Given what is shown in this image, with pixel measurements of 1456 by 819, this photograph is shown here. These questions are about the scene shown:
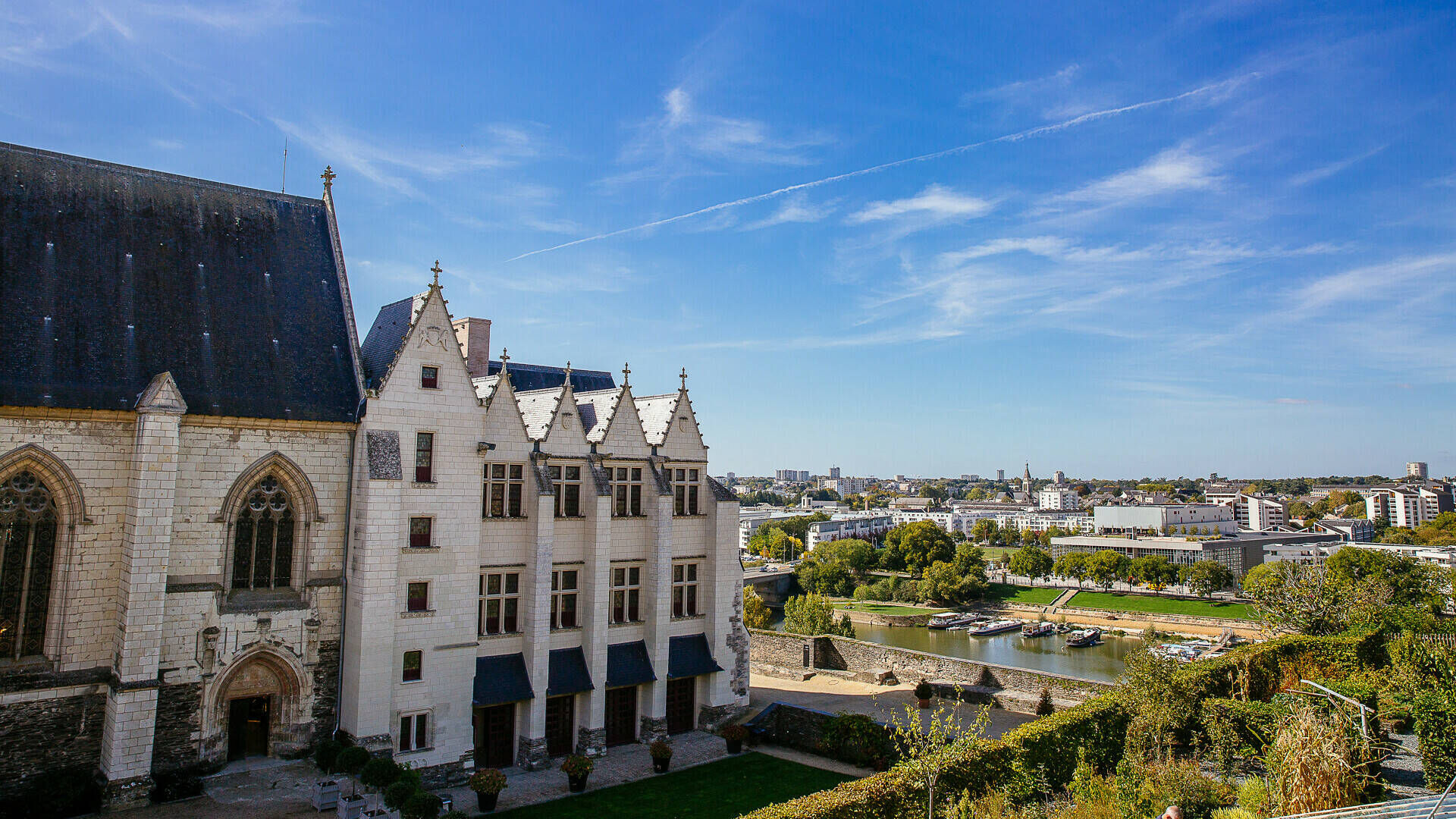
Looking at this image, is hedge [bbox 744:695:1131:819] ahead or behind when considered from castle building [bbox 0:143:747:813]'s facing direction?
ahead

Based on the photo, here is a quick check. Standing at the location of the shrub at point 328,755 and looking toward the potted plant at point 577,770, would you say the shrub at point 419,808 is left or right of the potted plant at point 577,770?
right

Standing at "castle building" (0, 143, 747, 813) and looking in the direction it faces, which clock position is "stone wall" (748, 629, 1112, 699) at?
The stone wall is roughly at 10 o'clock from the castle building.

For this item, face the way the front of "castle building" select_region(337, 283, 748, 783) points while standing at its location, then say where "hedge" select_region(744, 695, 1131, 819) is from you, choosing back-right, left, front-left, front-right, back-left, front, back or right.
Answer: front

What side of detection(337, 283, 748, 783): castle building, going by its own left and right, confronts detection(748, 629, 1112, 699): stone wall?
left

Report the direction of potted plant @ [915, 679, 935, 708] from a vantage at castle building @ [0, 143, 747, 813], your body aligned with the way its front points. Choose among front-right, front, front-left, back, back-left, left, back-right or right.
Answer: front-left

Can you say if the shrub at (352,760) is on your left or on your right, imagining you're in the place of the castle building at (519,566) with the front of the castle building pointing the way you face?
on your right

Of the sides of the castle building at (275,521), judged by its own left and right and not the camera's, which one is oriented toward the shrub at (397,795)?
front

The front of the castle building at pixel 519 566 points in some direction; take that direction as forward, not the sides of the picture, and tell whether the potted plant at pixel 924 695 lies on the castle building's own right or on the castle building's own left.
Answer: on the castle building's own left

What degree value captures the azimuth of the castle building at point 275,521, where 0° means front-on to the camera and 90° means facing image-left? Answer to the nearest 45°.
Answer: approximately 315°

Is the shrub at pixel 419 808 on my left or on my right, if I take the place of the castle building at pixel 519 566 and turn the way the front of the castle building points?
on my right

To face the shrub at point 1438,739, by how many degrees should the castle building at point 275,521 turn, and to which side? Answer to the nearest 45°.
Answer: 0° — it already faces it

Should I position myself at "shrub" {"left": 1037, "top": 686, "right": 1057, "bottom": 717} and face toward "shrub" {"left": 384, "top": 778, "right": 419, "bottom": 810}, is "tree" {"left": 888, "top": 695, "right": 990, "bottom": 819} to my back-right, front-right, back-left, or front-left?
front-left

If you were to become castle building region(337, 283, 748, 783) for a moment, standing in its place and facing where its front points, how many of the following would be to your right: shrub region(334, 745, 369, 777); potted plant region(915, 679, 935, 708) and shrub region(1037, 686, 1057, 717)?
1

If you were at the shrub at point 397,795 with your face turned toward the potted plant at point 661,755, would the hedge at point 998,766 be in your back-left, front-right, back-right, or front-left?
front-right

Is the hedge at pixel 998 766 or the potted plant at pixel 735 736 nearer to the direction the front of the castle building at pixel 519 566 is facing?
the hedge

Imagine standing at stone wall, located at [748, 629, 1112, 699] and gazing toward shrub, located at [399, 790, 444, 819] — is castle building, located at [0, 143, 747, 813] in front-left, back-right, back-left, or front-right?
front-right

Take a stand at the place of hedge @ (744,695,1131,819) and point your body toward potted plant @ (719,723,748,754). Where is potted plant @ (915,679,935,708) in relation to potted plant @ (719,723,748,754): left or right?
right
